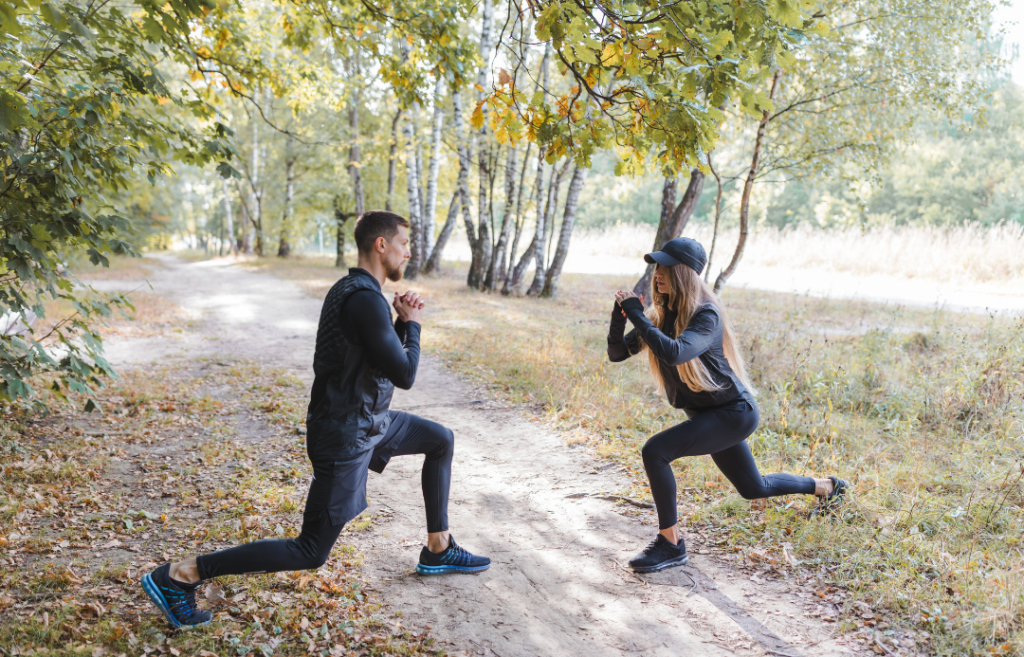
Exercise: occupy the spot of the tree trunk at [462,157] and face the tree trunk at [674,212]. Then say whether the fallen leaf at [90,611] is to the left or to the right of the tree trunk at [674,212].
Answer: right

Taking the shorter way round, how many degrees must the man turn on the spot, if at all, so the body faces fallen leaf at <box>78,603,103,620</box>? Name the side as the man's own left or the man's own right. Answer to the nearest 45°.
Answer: approximately 180°

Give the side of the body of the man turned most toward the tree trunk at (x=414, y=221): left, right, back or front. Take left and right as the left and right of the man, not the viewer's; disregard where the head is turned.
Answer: left

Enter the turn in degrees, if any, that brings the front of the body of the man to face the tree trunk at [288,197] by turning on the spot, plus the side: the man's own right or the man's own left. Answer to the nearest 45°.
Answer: approximately 90° to the man's own left

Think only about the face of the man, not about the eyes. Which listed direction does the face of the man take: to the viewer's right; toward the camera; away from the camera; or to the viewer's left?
to the viewer's right

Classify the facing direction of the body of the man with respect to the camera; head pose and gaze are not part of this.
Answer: to the viewer's right

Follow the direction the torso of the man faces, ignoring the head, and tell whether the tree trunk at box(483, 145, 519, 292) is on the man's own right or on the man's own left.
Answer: on the man's own left

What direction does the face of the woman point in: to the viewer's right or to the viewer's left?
to the viewer's left

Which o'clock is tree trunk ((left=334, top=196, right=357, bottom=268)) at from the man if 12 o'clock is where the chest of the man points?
The tree trunk is roughly at 9 o'clock from the man.

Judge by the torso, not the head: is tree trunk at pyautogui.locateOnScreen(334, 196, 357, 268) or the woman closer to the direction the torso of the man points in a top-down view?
the woman
